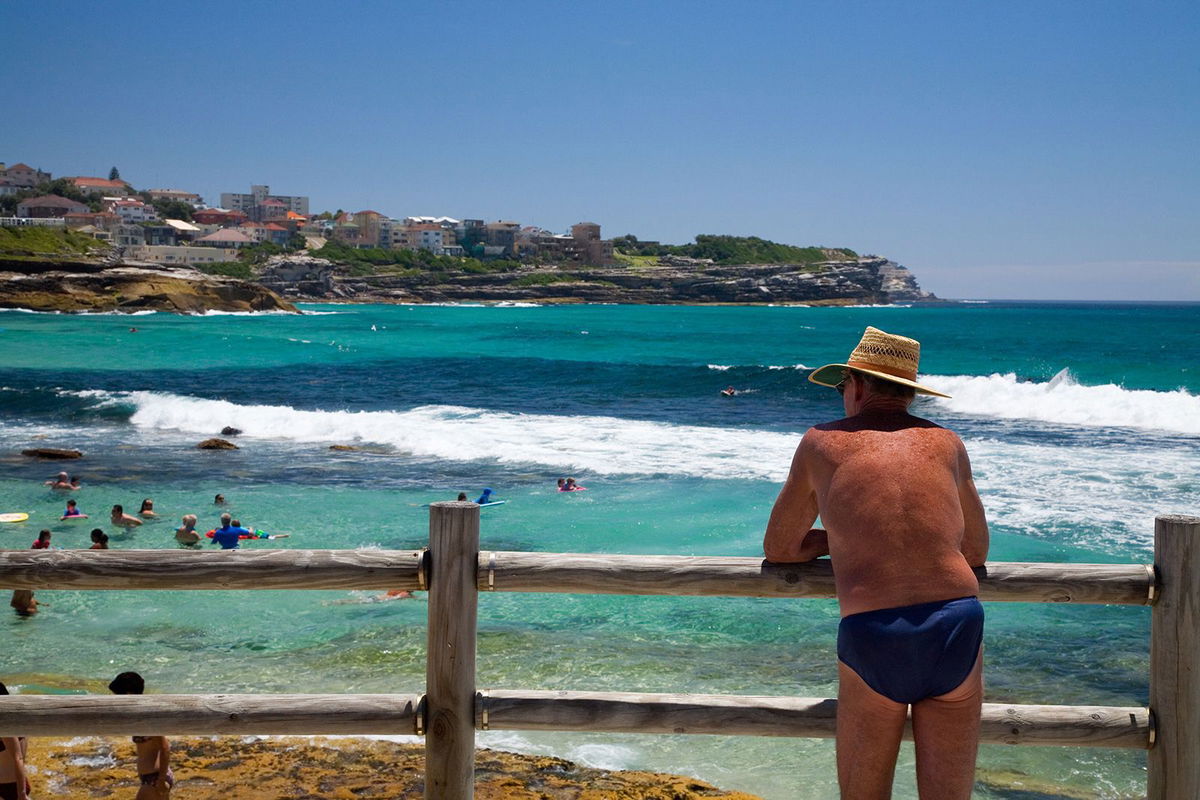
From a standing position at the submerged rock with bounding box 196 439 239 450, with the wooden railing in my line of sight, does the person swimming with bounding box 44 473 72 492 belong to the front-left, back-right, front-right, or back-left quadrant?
front-right

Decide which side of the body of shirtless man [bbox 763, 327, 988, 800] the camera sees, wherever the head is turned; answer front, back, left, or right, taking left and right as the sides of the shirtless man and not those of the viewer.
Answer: back

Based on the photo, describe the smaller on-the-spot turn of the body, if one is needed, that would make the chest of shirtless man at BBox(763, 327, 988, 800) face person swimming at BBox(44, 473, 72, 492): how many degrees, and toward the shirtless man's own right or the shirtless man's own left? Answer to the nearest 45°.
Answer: approximately 45° to the shirtless man's own left

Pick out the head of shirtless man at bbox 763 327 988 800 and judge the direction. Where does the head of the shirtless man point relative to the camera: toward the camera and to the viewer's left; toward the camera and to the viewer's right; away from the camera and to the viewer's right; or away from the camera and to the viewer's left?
away from the camera and to the viewer's left

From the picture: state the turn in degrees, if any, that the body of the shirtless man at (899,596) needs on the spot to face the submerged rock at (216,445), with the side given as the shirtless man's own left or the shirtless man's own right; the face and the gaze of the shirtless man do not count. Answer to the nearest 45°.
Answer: approximately 45° to the shirtless man's own left

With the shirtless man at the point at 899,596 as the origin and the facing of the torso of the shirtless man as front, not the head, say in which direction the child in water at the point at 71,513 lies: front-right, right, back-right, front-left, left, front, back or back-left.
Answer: front-left
